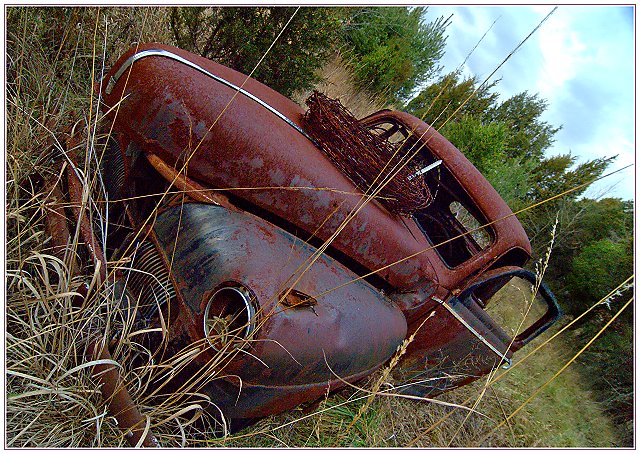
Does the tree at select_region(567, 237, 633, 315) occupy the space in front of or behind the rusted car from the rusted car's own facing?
behind

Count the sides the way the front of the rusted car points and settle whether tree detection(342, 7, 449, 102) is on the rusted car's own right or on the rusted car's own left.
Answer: on the rusted car's own right

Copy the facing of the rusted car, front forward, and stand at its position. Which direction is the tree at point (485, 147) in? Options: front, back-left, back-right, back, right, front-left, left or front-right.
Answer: back-right

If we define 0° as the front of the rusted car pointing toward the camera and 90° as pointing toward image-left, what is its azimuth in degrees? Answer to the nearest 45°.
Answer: approximately 45°

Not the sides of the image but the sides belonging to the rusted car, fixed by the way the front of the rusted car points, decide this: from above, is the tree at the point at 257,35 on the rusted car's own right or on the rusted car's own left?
on the rusted car's own right

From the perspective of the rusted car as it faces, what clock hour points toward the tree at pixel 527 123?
The tree is roughly at 5 o'clock from the rusted car.
